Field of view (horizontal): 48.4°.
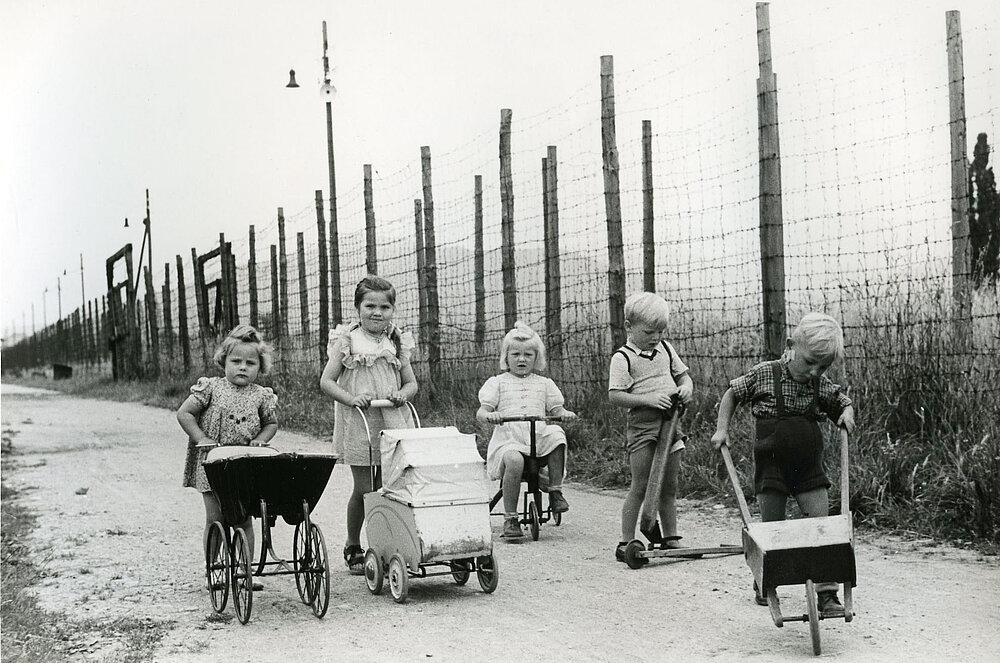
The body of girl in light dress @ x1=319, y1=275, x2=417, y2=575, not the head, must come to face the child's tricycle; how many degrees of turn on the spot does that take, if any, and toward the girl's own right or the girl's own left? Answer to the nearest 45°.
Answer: approximately 135° to the girl's own left

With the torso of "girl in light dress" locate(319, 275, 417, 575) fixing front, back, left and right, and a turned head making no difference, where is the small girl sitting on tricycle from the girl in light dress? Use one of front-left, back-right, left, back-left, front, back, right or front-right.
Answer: back-left

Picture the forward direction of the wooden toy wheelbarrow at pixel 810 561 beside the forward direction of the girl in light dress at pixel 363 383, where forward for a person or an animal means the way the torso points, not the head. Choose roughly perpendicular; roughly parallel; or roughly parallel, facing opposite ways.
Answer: roughly parallel

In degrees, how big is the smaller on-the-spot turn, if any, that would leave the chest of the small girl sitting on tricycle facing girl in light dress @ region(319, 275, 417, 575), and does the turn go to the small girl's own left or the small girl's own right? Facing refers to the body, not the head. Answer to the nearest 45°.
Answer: approximately 45° to the small girl's own right

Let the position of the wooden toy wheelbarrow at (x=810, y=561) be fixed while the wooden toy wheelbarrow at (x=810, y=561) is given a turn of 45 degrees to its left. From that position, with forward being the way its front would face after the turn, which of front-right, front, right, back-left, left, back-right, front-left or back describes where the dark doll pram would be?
back-right

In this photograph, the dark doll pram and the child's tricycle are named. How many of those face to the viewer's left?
0

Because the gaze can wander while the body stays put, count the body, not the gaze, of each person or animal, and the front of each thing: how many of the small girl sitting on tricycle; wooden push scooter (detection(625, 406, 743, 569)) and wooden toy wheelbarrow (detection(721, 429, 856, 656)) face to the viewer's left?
1

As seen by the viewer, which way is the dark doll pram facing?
toward the camera

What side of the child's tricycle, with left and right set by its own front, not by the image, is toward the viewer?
front

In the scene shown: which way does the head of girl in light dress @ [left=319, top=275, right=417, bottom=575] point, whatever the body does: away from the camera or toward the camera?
toward the camera

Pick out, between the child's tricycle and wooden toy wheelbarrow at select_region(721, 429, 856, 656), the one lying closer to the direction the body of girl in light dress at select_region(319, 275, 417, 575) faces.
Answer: the wooden toy wheelbarrow

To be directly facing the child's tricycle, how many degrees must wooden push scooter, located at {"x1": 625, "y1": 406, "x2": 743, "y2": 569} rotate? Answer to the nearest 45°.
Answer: approximately 45° to its right

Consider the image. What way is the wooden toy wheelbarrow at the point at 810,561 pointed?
toward the camera

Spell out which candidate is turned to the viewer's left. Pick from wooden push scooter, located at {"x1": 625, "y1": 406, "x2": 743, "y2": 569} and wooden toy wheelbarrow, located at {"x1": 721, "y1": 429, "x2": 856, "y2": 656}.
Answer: wooden push scooter, located at {"x1": 625, "y1": 406, "x2": 743, "y2": 569}

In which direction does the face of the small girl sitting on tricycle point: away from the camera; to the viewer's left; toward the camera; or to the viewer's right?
toward the camera
